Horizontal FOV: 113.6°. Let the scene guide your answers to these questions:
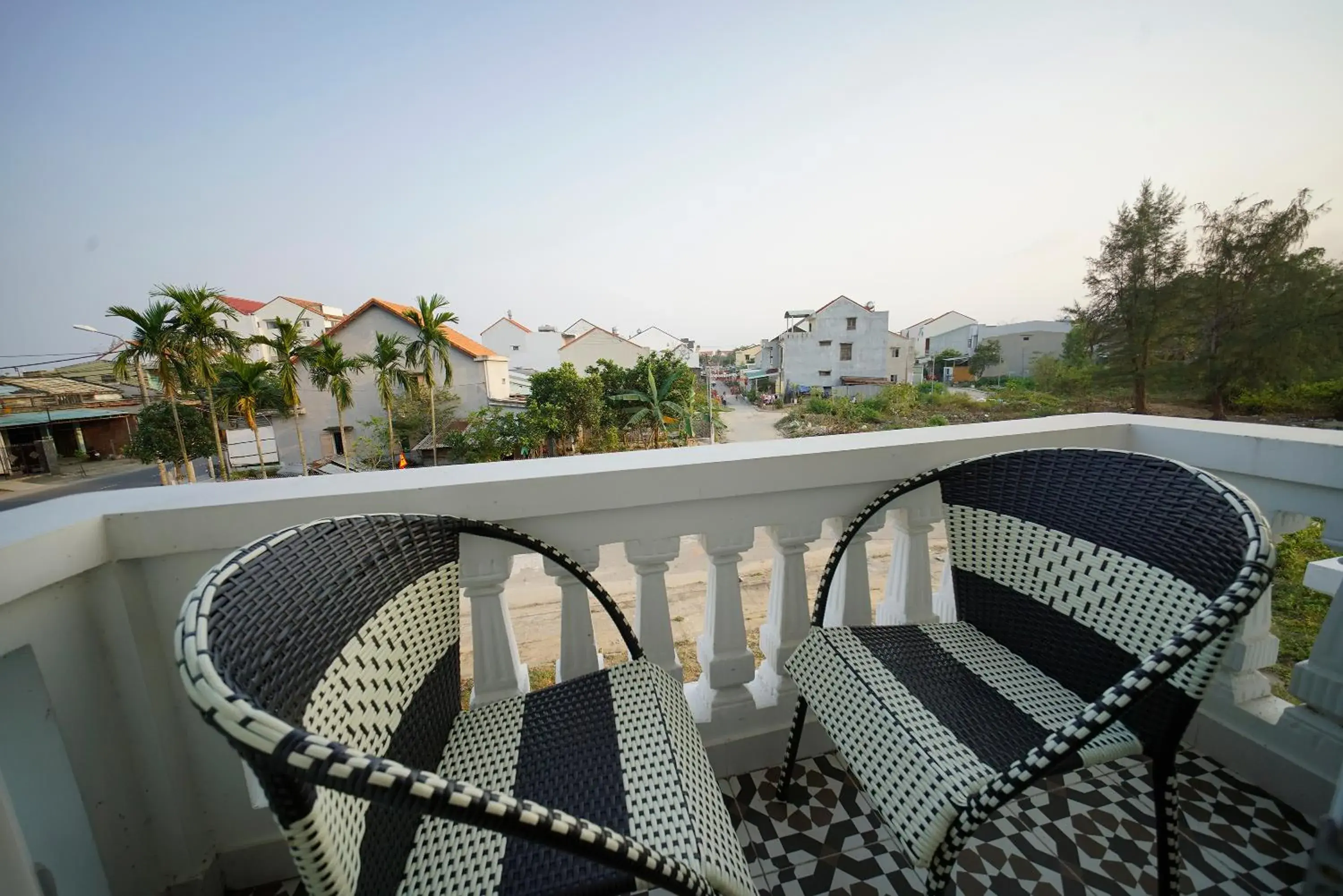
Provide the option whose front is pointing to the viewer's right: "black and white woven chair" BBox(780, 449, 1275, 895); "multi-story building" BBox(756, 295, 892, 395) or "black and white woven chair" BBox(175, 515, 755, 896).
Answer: "black and white woven chair" BBox(175, 515, 755, 896)

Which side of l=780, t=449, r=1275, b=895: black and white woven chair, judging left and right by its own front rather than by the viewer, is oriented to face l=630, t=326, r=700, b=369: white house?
right

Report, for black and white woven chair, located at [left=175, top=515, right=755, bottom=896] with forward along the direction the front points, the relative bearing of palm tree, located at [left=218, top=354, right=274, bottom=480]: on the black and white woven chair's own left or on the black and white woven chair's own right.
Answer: on the black and white woven chair's own left

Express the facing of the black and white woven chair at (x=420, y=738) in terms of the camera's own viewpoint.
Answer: facing to the right of the viewer

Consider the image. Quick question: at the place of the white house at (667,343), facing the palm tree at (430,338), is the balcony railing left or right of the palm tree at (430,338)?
left

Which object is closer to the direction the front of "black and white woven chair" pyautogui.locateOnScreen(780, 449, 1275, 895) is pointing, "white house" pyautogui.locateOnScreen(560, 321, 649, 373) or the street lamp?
the street lamp

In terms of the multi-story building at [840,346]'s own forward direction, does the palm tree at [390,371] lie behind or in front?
in front

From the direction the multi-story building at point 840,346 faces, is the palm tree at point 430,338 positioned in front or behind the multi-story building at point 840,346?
in front
